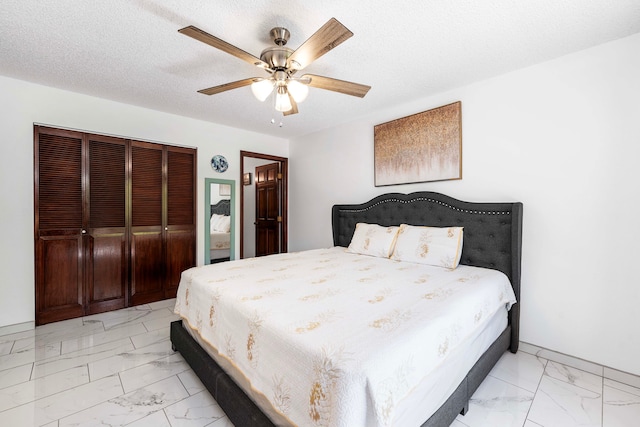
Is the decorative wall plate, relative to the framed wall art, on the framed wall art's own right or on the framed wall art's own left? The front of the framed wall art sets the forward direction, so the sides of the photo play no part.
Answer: on the framed wall art's own right

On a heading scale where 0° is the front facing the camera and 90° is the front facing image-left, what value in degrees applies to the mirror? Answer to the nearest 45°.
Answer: approximately 315°

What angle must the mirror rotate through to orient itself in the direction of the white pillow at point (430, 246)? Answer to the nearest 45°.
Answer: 0° — it already faces it

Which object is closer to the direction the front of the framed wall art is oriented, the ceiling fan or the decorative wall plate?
the ceiling fan

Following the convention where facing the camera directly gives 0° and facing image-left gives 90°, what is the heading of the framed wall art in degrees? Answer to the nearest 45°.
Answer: approximately 45°

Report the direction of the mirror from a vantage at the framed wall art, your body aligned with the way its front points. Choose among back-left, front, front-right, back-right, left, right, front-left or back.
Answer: front-right

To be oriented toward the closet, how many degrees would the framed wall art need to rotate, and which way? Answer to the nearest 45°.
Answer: approximately 45° to its right

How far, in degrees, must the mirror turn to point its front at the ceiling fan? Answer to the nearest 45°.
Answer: approximately 45° to its right

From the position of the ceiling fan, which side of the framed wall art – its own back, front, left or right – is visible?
front

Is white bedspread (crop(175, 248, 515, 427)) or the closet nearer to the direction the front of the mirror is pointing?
the white bedspread

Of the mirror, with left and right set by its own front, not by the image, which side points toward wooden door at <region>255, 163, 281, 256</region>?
left
